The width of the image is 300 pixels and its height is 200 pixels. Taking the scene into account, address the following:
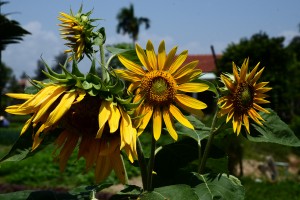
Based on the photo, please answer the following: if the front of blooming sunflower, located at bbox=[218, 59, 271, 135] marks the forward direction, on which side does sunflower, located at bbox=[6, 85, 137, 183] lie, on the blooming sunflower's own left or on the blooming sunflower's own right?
on the blooming sunflower's own right

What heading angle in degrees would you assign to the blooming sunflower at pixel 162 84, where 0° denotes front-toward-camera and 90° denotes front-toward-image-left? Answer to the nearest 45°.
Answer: approximately 0°

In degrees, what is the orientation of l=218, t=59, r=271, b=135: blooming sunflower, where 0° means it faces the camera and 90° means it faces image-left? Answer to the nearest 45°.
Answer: approximately 315°

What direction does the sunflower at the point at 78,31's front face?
to the viewer's left

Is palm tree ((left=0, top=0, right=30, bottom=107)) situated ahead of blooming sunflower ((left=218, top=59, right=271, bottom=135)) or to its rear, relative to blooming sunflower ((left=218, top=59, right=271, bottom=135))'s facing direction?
to the rear

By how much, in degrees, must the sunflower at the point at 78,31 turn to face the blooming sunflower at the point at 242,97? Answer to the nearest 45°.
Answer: approximately 180°

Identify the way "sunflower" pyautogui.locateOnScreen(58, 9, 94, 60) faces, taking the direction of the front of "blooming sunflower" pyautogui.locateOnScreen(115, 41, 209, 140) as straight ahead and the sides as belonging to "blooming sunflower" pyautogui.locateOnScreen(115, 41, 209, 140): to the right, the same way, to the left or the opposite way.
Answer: to the right

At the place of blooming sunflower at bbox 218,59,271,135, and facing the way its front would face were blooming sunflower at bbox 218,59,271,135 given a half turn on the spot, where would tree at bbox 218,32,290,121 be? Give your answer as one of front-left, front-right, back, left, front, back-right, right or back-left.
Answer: front-right

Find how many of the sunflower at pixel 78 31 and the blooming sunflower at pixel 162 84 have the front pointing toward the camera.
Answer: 1

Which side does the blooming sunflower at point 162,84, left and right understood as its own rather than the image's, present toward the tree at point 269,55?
back
